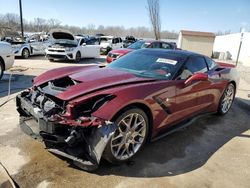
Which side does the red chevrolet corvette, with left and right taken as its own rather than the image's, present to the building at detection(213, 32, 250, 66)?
back

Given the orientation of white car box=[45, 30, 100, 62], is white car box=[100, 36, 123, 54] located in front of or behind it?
behind

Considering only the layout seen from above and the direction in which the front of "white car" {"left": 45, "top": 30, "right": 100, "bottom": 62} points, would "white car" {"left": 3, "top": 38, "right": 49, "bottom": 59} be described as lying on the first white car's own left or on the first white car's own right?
on the first white car's own right

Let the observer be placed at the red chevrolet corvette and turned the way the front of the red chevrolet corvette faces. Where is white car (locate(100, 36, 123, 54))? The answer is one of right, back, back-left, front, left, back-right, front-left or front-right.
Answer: back-right

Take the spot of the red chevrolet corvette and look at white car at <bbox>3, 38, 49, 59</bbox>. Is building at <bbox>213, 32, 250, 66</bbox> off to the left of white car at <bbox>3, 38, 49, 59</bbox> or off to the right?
right

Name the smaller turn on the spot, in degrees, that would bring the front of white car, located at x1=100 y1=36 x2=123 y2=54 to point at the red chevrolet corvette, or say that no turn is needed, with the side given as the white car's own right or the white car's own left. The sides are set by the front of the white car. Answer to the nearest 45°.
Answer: approximately 45° to the white car's own left

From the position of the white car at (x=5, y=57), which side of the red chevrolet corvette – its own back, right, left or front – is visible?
right

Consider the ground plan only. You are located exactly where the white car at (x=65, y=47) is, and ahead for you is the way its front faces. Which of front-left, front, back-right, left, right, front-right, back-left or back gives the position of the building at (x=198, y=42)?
back

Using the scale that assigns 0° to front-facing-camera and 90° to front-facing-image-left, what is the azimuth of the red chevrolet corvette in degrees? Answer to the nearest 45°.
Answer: approximately 45°

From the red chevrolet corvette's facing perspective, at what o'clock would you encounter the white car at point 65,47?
The white car is roughly at 4 o'clock from the red chevrolet corvette.
